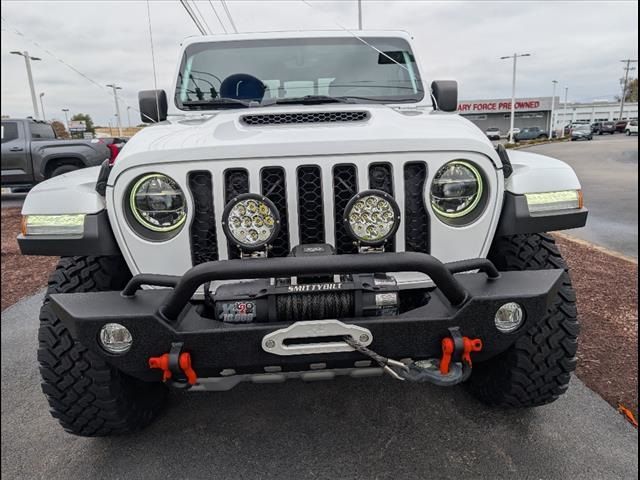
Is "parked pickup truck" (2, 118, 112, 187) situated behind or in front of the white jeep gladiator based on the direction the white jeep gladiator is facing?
behind

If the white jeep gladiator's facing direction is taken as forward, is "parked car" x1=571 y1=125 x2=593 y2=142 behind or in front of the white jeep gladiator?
behind

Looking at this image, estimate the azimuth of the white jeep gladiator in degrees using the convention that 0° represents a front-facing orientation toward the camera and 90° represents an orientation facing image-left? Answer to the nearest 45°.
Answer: approximately 0°

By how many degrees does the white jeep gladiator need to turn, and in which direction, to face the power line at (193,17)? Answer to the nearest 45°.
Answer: approximately 135° to its right
